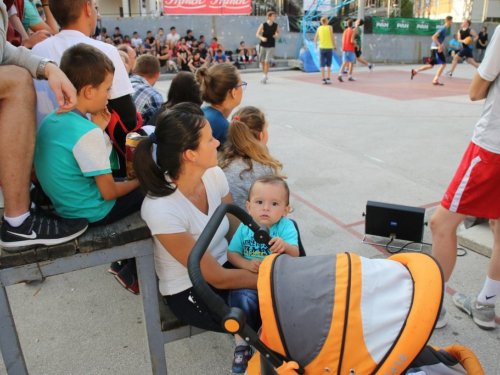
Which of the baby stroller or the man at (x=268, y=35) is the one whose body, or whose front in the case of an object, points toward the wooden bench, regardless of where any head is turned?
the man

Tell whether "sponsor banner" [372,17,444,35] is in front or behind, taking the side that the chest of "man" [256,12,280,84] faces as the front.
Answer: behind

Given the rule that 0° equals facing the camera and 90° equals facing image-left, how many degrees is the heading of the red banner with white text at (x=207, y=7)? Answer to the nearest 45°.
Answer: approximately 0°

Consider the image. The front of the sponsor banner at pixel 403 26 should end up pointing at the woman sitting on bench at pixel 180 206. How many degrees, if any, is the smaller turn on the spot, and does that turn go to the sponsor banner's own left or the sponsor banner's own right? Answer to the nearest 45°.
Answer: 0° — it already faces them

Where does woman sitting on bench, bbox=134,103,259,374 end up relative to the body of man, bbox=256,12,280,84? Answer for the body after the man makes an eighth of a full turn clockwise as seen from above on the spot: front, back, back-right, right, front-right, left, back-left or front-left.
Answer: front-left

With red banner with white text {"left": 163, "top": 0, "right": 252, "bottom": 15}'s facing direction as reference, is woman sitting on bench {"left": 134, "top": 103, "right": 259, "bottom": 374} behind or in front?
in front

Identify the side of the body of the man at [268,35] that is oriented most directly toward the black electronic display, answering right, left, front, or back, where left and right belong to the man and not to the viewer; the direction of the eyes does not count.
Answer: front

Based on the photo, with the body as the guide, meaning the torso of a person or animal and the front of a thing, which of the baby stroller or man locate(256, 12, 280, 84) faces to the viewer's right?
the baby stroller

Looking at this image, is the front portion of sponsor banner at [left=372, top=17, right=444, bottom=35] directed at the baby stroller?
yes

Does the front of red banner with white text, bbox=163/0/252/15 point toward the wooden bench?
yes

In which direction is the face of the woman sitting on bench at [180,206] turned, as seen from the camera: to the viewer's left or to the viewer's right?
to the viewer's right
